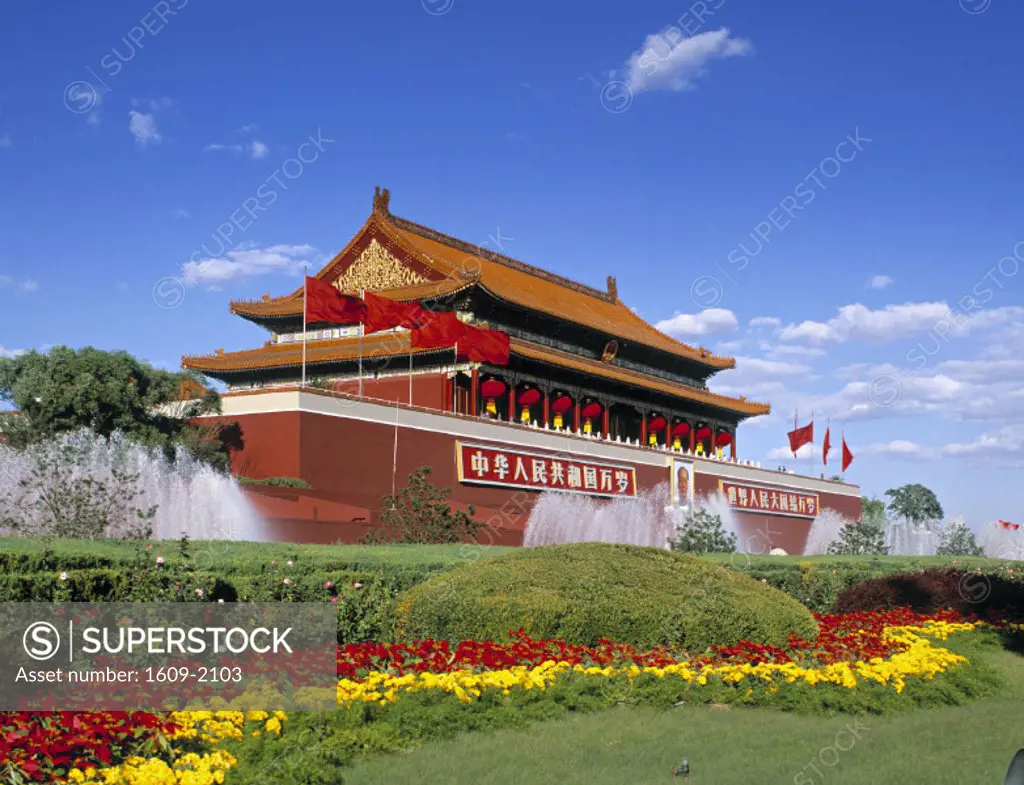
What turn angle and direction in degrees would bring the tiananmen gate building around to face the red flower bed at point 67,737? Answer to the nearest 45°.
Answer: approximately 45° to its right

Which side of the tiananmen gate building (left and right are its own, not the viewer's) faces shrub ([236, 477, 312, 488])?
right

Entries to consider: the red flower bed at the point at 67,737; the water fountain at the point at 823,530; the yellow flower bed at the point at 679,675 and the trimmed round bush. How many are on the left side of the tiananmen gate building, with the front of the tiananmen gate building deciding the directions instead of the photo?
1

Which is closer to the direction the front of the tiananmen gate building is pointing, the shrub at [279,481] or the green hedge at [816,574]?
the green hedge

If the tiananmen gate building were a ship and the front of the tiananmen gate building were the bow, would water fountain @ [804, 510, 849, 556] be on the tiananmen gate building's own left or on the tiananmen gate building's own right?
on the tiananmen gate building's own left

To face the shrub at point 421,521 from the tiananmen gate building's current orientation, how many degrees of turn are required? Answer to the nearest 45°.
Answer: approximately 45° to its right

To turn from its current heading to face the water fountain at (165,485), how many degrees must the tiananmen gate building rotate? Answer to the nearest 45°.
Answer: approximately 90° to its right

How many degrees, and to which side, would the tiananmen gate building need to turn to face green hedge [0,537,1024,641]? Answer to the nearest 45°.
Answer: approximately 45° to its right

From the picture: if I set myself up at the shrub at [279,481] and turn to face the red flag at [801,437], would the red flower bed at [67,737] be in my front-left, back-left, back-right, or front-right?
back-right
